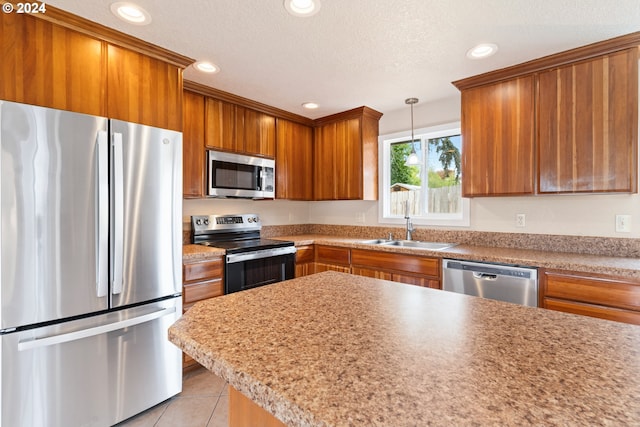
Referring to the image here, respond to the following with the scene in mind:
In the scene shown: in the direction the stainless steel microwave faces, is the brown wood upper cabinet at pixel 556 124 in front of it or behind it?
in front

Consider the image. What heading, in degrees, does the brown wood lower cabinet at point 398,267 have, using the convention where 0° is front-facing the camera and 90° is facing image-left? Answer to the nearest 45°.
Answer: approximately 45°

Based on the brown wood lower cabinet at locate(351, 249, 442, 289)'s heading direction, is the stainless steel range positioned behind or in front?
in front

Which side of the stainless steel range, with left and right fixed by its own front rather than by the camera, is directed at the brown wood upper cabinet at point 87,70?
right

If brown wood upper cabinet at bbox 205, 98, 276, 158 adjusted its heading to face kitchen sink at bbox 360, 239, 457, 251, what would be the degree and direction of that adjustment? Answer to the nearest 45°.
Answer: approximately 45° to its left

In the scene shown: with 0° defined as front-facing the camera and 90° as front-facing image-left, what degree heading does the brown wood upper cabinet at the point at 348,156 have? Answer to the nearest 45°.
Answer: approximately 45°

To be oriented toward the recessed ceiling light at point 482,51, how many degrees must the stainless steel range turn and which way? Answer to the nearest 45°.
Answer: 0° — it already faces it
